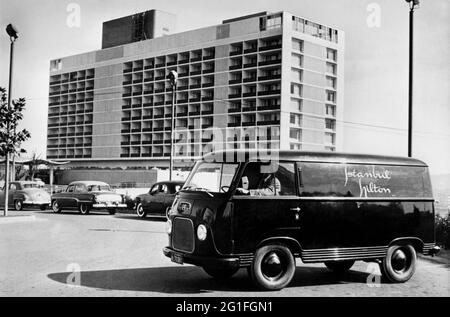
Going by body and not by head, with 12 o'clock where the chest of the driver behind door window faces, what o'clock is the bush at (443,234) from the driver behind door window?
The bush is roughly at 6 o'clock from the driver behind door window.

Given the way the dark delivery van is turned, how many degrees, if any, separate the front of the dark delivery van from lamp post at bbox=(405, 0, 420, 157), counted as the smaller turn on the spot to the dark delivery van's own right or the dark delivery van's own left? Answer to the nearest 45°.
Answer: approximately 180°

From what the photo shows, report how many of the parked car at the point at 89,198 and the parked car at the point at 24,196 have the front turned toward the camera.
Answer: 0

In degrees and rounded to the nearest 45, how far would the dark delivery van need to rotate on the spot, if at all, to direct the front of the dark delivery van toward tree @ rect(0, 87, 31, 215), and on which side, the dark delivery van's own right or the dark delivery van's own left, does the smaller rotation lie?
approximately 90° to the dark delivery van's own right

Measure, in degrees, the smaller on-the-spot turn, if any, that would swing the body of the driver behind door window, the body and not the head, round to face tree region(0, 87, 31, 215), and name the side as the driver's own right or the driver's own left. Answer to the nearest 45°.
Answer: approximately 90° to the driver's own right

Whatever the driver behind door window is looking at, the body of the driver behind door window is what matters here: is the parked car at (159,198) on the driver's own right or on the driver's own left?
on the driver's own right

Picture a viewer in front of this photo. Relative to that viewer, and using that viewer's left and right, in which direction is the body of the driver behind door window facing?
facing the viewer and to the left of the viewer
